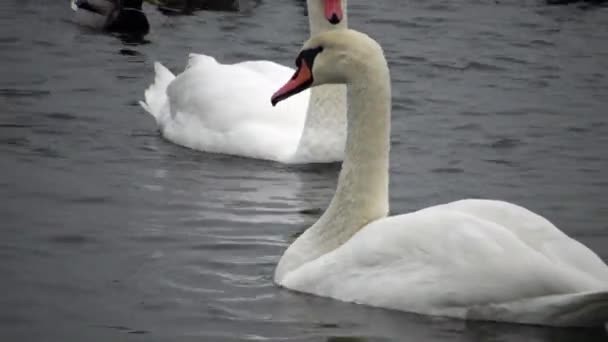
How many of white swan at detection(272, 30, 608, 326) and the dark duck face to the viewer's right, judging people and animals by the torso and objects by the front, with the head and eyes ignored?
1

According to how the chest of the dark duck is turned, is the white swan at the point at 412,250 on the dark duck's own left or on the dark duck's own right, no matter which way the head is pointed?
on the dark duck's own right

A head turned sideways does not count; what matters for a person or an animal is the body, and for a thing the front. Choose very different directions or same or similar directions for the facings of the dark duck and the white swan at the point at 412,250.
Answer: very different directions

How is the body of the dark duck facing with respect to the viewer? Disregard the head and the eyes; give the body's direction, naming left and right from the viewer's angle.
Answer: facing to the right of the viewer

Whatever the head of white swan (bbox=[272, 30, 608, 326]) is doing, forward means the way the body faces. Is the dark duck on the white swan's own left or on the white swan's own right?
on the white swan's own right

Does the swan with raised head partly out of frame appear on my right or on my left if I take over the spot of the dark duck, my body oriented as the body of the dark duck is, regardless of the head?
on my right

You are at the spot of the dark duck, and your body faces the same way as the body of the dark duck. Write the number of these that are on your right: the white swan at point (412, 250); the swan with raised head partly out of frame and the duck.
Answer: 2

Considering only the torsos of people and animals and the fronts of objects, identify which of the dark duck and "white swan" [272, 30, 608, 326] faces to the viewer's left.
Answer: the white swan

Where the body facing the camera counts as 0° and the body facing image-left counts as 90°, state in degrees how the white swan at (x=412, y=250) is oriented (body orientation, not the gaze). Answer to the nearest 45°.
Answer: approximately 90°

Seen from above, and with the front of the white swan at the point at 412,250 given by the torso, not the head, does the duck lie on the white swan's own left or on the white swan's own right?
on the white swan's own right
